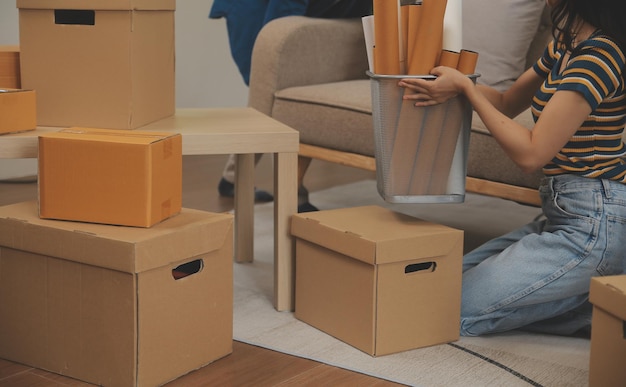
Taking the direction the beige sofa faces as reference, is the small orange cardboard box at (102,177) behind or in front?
in front

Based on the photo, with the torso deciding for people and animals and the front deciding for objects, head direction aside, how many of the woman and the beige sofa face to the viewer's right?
0

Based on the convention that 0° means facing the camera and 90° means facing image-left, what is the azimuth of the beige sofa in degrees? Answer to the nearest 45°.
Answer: approximately 45°

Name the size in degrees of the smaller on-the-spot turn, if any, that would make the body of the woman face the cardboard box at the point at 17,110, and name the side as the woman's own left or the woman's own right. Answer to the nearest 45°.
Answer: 0° — they already face it

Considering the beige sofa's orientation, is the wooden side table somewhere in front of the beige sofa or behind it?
in front

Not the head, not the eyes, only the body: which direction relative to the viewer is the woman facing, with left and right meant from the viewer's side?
facing to the left of the viewer
